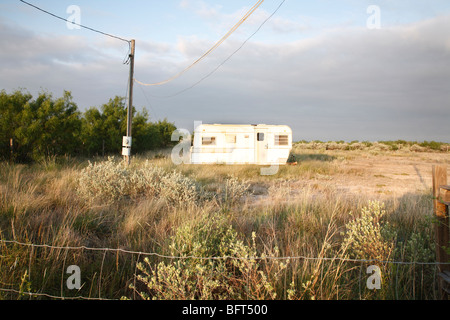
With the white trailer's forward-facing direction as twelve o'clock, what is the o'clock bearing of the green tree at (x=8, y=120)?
The green tree is roughly at 5 o'clock from the white trailer.

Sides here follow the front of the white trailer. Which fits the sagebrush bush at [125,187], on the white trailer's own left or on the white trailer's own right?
on the white trailer's own right

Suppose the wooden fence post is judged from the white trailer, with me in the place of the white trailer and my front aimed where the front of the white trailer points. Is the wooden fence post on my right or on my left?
on my right

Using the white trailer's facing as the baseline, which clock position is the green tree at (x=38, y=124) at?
The green tree is roughly at 5 o'clock from the white trailer.

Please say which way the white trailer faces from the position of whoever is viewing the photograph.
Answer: facing to the right of the viewer

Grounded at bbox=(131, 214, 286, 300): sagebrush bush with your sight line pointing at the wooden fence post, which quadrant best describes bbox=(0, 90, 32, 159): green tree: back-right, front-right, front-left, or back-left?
back-left

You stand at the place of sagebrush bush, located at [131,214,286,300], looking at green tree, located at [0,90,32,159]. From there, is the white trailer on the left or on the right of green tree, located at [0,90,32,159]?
right

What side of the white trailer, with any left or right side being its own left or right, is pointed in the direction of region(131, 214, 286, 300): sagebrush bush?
right
